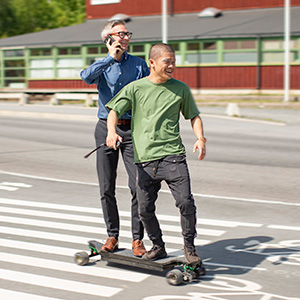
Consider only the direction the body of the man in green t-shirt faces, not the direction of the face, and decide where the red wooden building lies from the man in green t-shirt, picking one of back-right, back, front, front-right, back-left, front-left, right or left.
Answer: back

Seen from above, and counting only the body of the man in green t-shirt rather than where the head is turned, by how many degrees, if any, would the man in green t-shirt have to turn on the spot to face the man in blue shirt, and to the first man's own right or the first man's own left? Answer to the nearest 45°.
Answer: approximately 135° to the first man's own right

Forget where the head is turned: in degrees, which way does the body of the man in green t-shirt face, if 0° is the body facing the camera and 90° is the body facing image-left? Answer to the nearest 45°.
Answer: approximately 0°

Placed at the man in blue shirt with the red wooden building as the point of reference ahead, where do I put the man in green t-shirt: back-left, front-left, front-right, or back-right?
back-right
